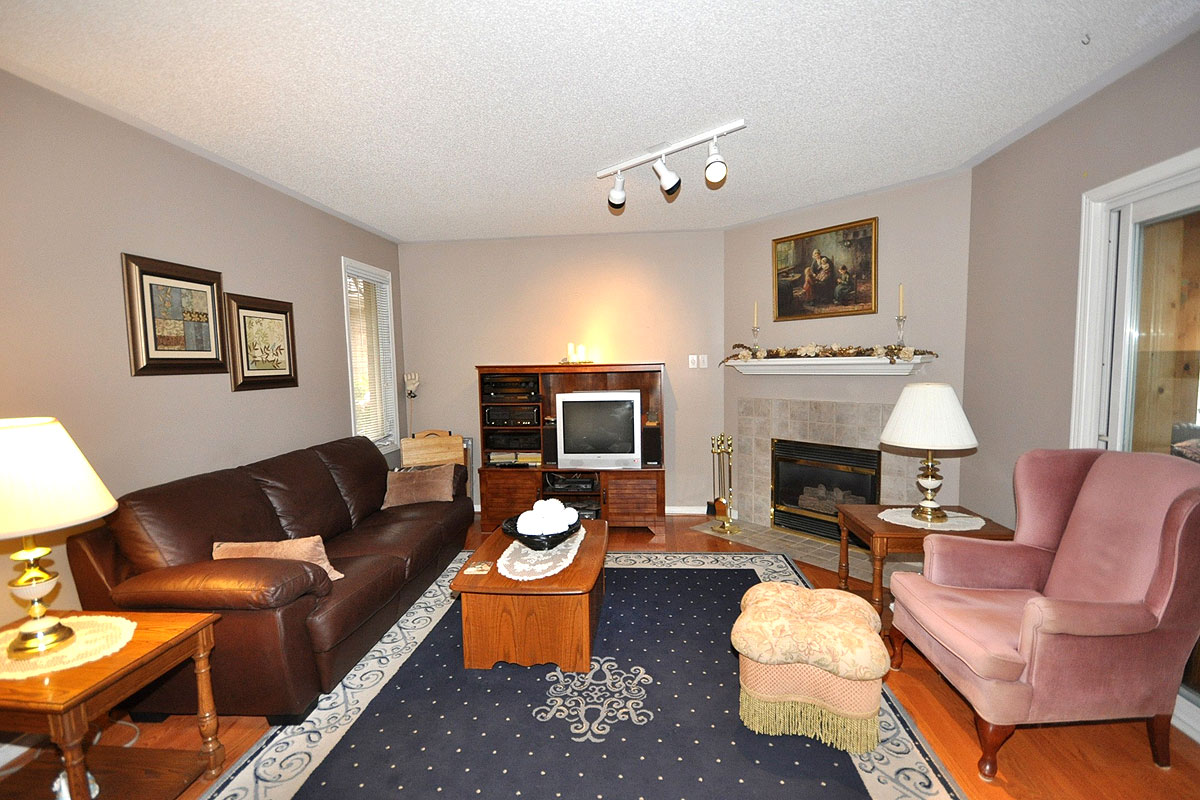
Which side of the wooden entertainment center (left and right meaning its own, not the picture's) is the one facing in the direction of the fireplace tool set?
left

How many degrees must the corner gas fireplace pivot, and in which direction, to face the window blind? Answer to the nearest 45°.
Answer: approximately 45° to its right

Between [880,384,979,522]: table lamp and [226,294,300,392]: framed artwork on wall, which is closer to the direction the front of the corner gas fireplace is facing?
the framed artwork on wall

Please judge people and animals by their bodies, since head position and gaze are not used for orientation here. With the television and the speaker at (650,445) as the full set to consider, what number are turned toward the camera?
2

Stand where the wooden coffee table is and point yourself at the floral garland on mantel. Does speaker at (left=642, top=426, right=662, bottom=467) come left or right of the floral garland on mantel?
left

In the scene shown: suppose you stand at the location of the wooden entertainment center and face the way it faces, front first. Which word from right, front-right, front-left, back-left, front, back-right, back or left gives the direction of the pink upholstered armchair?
front-left

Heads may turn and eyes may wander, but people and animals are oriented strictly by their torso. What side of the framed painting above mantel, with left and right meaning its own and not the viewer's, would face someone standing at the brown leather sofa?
front

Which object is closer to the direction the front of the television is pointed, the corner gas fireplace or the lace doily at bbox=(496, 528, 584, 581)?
the lace doily

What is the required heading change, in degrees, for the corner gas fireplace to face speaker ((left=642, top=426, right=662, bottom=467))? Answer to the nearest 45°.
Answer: approximately 45° to its right

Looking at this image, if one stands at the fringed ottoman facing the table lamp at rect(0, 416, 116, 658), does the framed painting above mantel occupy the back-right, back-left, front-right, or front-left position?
back-right

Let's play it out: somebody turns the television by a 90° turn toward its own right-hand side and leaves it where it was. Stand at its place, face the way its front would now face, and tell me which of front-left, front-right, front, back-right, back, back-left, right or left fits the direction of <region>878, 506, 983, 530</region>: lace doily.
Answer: back-left

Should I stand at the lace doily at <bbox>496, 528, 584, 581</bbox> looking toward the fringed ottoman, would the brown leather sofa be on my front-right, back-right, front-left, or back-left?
back-right

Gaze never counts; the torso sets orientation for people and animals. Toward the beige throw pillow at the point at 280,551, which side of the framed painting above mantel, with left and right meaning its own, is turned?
front

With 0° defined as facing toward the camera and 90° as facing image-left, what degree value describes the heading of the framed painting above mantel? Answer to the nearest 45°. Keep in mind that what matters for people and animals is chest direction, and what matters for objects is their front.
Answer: approximately 45°

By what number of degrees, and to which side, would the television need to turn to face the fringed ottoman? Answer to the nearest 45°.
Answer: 0° — it already faces it

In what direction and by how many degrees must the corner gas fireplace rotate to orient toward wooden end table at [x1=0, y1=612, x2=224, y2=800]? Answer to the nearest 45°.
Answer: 0° — it already faces it
